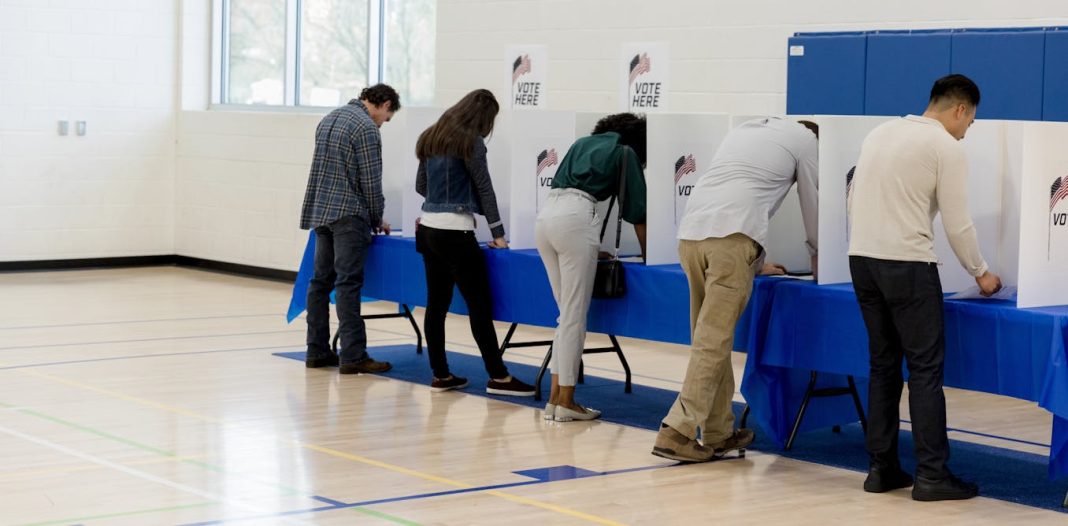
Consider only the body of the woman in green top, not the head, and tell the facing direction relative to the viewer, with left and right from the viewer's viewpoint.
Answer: facing away from the viewer and to the right of the viewer

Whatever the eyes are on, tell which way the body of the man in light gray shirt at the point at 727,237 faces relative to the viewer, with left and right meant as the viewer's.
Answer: facing away from the viewer and to the right of the viewer

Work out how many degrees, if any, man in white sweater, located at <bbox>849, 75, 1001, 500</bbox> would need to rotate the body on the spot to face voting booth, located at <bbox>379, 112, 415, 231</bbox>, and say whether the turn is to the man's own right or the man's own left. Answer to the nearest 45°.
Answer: approximately 90° to the man's own left

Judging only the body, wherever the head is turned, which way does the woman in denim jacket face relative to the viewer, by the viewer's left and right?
facing away from the viewer and to the right of the viewer

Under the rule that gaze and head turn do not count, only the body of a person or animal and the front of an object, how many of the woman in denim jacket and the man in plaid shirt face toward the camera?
0

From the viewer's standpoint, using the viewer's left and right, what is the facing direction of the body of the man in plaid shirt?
facing away from the viewer and to the right of the viewer

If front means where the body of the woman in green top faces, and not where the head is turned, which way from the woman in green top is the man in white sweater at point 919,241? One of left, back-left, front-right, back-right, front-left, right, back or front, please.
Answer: right

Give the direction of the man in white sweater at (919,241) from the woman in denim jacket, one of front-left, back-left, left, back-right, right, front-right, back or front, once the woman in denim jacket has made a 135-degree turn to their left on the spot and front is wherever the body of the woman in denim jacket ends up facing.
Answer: back-left

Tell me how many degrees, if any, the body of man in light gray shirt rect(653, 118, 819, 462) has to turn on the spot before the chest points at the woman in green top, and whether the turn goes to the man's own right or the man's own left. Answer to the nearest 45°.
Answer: approximately 90° to the man's own left

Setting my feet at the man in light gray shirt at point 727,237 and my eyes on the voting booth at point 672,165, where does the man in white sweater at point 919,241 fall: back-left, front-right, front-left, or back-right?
back-right

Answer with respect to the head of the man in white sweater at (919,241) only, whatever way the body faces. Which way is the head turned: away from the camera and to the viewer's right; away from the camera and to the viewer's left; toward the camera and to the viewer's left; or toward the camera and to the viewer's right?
away from the camera and to the viewer's right

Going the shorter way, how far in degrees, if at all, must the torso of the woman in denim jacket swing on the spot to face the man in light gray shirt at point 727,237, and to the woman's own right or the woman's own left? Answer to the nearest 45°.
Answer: approximately 90° to the woman's own right

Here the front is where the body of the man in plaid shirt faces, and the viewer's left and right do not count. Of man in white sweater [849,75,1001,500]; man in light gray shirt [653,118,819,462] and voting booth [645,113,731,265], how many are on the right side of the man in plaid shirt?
3

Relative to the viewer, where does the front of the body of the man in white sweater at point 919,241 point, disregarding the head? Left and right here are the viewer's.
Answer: facing away from the viewer and to the right of the viewer
